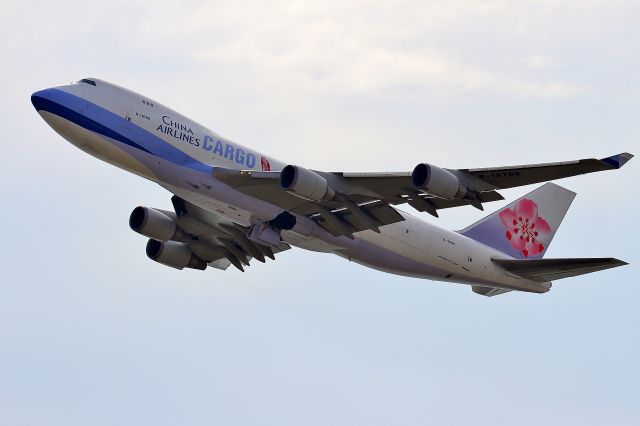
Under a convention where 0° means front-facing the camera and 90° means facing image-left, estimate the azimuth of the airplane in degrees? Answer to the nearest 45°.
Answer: approximately 45°
